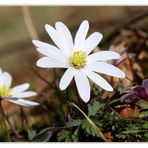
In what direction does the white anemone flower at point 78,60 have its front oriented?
toward the camera

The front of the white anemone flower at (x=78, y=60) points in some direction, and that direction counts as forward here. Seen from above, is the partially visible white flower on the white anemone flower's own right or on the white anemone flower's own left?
on the white anemone flower's own right
